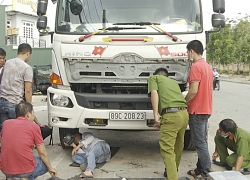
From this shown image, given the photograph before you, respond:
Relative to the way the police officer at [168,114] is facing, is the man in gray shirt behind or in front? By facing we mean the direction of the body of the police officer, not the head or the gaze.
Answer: in front

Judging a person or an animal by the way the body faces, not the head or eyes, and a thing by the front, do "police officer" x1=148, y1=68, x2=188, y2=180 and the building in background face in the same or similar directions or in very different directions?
very different directions

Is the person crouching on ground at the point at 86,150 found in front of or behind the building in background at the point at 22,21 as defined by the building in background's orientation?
in front

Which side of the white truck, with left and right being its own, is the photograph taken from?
front

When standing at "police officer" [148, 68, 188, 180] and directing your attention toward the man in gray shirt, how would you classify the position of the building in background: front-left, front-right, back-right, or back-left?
front-right

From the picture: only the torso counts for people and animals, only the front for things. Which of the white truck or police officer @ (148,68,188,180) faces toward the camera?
the white truck

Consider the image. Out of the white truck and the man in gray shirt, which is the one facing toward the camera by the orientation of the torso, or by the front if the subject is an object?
the white truck

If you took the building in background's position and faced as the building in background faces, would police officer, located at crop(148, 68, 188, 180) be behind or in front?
in front

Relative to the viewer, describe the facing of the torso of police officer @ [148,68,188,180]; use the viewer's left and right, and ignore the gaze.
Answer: facing away from the viewer and to the left of the viewer

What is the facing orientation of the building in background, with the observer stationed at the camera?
facing the viewer and to the right of the viewer

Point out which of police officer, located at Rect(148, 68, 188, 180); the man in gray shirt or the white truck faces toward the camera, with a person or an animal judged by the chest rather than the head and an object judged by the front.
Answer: the white truck
